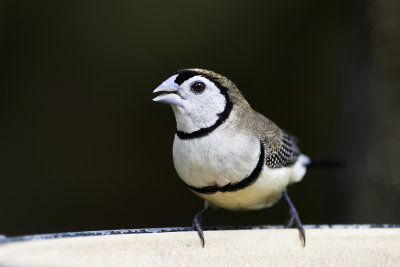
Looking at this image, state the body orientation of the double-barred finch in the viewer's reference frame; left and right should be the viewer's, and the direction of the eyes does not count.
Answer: facing the viewer and to the left of the viewer
